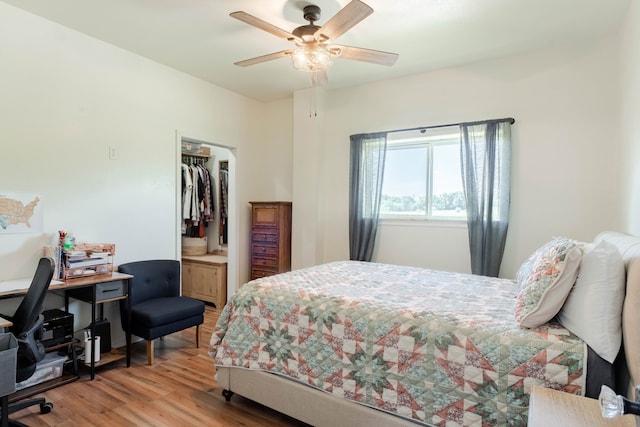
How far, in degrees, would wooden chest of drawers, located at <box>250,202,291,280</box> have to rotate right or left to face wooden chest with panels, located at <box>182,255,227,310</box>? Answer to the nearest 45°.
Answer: approximately 45° to its right

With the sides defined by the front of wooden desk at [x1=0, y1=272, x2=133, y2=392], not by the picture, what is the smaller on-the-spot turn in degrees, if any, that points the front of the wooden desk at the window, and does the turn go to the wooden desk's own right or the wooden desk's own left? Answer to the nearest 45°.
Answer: approximately 45° to the wooden desk's own left

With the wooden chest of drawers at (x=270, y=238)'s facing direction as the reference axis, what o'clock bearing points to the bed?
The bed is roughly at 10 o'clock from the wooden chest of drawers.

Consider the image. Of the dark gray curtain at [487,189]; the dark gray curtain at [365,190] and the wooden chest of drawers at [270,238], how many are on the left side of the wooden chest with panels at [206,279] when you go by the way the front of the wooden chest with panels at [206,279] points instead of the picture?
3

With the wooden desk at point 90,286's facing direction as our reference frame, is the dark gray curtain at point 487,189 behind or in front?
in front

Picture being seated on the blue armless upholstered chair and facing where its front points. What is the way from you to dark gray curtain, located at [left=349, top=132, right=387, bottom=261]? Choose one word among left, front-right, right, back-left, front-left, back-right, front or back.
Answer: front-left

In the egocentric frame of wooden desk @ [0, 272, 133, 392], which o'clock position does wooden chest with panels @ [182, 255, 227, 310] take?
The wooden chest with panels is roughly at 9 o'clock from the wooden desk.

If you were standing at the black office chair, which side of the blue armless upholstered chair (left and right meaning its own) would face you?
right

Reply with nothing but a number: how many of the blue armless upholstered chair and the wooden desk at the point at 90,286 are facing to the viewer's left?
0

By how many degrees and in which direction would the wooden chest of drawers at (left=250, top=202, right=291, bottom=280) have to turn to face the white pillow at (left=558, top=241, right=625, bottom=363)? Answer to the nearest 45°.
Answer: approximately 45° to its left

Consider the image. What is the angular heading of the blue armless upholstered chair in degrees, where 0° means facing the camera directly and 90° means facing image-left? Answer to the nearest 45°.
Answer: approximately 315°
